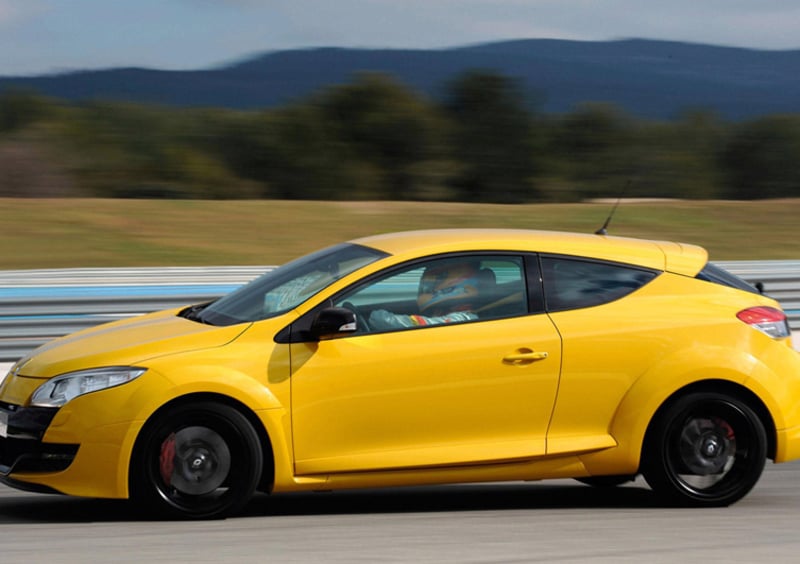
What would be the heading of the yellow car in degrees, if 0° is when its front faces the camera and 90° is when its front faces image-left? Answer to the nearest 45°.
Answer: approximately 90°

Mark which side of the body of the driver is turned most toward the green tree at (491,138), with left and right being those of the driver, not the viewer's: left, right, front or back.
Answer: right

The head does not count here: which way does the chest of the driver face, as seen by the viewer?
to the viewer's left

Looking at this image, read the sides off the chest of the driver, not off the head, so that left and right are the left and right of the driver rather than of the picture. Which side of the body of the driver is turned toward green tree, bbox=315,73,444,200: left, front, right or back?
right

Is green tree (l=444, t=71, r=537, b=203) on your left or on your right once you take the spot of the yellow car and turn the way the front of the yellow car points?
on your right
